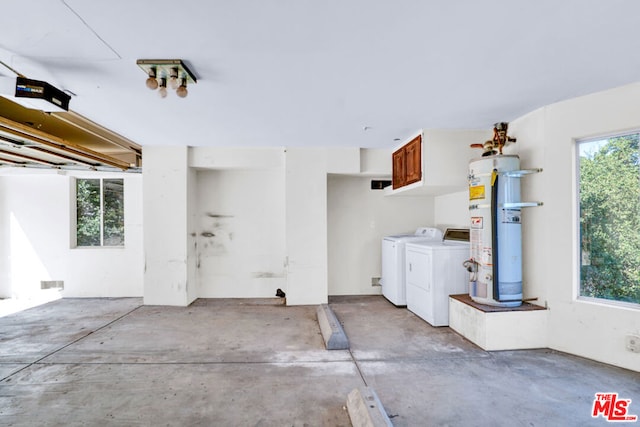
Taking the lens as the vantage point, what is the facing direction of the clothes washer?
facing the viewer and to the left of the viewer

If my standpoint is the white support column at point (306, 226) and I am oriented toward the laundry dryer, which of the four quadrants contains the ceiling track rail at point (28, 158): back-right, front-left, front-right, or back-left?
back-right

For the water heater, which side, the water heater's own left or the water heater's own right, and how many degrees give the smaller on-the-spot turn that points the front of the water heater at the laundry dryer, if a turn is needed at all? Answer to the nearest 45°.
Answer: approximately 90° to the water heater's own right

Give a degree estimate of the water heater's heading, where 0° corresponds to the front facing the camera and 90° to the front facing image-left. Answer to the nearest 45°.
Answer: approximately 45°

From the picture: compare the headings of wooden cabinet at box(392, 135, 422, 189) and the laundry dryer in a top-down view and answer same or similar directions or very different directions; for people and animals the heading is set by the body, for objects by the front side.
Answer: same or similar directions

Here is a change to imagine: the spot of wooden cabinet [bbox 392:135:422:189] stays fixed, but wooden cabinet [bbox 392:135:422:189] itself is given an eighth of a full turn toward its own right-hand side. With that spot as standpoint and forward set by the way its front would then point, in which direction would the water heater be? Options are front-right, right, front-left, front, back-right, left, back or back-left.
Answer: back-left

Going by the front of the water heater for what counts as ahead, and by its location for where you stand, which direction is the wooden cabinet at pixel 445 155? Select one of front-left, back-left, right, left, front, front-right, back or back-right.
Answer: right

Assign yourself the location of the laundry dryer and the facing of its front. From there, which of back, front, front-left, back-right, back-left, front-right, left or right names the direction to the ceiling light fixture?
front

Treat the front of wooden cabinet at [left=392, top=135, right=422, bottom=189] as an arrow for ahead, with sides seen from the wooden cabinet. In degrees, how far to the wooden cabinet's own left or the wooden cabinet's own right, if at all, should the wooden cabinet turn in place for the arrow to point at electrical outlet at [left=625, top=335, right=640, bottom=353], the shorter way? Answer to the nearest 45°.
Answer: approximately 90° to the wooden cabinet's own left

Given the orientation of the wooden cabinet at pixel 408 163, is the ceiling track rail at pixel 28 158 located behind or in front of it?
in front

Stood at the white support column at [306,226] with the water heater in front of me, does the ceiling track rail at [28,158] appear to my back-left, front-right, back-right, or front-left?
back-right

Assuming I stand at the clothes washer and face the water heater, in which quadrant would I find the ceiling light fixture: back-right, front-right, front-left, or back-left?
front-right

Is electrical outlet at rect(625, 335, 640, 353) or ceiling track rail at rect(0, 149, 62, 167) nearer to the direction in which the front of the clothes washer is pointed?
the ceiling track rail

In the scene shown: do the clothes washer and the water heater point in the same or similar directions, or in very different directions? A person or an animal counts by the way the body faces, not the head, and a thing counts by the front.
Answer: same or similar directions

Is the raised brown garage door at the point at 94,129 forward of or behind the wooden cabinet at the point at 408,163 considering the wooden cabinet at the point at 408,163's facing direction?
forward

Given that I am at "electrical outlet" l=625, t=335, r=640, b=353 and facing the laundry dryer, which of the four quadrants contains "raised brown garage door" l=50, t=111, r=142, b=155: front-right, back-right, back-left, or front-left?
front-left

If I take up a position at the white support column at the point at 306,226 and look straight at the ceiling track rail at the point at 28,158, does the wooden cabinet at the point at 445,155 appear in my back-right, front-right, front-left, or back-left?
back-left

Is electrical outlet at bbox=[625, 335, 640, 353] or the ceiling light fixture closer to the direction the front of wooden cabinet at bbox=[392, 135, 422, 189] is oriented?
the ceiling light fixture
